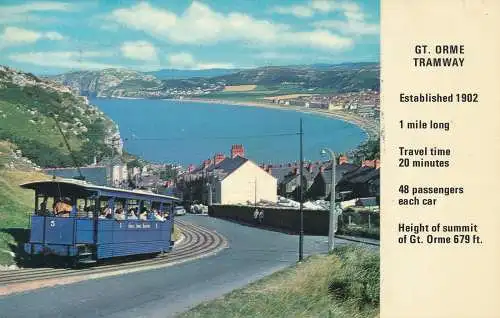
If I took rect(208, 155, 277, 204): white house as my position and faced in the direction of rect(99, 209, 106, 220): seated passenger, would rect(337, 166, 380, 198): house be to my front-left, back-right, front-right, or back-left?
back-left
